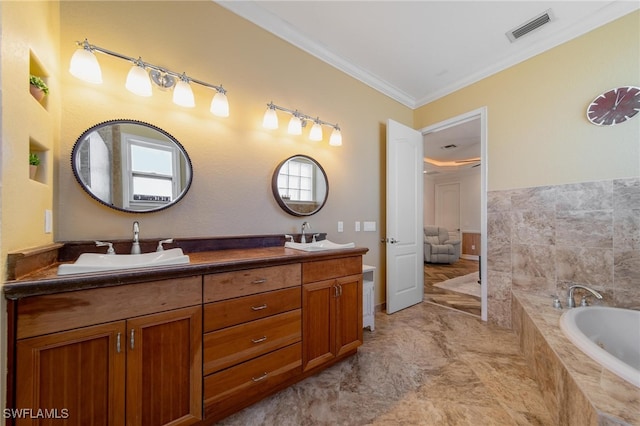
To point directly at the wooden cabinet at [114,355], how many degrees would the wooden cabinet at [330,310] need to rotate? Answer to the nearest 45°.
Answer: approximately 90° to its right

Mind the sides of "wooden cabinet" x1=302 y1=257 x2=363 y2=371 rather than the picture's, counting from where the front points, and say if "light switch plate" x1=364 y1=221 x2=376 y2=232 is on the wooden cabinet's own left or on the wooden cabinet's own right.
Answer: on the wooden cabinet's own left

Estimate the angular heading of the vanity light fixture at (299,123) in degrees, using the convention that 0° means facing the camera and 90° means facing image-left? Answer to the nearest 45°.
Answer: approximately 315°

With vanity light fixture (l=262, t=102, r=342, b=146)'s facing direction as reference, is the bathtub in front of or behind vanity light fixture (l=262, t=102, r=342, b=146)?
in front

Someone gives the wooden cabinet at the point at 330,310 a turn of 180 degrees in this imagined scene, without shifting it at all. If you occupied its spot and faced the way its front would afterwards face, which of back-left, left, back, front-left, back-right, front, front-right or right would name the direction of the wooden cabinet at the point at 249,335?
left

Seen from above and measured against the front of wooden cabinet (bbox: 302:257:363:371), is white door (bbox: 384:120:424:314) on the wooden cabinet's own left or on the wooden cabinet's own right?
on the wooden cabinet's own left

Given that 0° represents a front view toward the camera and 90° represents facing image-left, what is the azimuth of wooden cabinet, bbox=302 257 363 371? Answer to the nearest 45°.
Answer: approximately 315°

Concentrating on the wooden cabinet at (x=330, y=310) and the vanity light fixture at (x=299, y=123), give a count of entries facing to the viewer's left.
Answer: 0

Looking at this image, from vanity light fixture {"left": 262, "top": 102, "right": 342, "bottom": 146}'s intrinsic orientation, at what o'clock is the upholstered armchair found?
The upholstered armchair is roughly at 9 o'clock from the vanity light fixture.

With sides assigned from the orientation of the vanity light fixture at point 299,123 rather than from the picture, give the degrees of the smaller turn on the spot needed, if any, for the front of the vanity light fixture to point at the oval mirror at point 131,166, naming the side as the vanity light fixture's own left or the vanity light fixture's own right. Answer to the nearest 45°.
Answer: approximately 90° to the vanity light fixture's own right

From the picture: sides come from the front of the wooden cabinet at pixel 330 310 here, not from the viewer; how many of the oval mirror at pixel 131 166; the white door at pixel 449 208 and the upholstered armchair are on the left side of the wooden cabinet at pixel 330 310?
2
